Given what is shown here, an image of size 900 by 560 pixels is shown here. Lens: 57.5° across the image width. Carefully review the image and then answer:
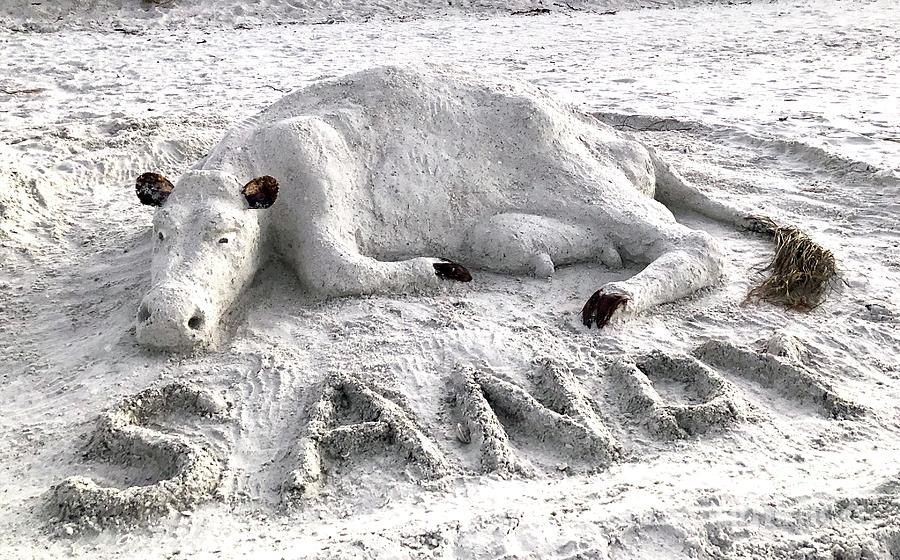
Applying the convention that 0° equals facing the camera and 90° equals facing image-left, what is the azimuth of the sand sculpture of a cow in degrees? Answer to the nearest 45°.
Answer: approximately 45°
